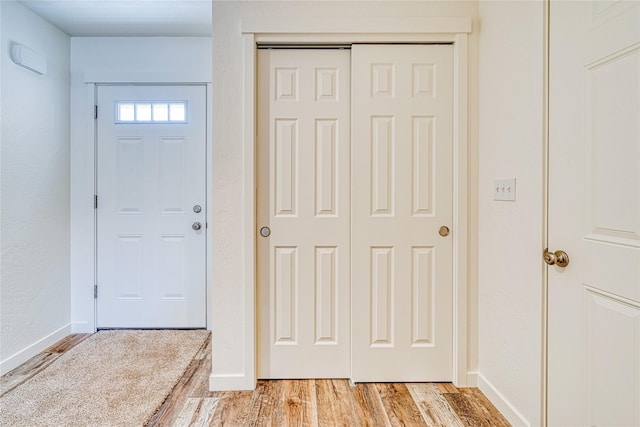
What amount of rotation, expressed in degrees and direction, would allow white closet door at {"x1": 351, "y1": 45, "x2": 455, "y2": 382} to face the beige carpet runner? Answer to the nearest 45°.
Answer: approximately 90° to its right

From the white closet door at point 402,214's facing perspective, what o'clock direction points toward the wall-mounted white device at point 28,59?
The wall-mounted white device is roughly at 3 o'clock from the white closet door.

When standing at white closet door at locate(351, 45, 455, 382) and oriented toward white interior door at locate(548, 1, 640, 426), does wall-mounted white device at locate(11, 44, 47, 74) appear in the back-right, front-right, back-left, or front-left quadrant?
back-right

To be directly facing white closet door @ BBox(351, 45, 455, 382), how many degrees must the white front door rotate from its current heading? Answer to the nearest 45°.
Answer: approximately 45° to its left

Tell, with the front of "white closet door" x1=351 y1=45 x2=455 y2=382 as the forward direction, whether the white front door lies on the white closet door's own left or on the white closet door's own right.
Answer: on the white closet door's own right

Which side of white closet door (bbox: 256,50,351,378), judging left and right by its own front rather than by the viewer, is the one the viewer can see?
front

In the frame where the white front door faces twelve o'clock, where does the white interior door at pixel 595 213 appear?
The white interior door is roughly at 11 o'clock from the white front door.

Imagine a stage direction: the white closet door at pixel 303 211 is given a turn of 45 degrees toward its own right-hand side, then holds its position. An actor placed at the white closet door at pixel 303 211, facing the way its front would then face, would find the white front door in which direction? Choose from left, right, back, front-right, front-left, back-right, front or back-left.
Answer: right

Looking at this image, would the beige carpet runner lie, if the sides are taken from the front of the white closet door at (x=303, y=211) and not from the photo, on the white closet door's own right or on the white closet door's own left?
on the white closet door's own right

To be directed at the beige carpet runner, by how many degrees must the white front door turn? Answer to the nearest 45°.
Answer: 0° — it already faces it

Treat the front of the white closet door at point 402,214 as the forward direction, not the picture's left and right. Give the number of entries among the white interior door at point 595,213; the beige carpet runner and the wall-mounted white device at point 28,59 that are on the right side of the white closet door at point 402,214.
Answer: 2

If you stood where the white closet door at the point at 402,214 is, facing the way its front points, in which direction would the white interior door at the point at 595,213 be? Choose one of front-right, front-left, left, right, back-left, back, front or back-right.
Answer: front-left

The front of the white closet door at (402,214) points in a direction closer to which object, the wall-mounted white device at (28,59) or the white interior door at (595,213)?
the white interior door

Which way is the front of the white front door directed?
toward the camera
